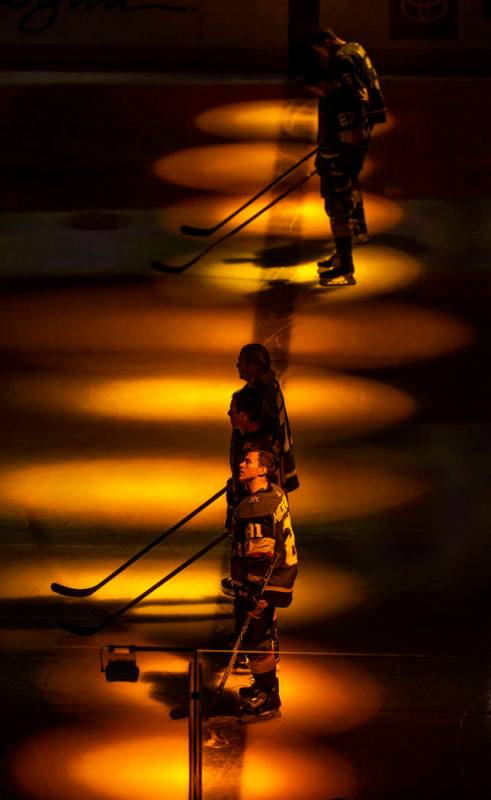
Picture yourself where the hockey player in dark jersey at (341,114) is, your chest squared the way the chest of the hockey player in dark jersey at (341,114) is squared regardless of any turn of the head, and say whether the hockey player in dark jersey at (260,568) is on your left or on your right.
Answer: on your left

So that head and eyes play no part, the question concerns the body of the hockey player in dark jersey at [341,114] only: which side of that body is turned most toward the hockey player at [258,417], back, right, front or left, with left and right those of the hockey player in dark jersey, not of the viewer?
left

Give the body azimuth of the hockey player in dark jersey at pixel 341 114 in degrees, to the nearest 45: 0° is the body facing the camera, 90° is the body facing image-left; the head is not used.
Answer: approximately 90°

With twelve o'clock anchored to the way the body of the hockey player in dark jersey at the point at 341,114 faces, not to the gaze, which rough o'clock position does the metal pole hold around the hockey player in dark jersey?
The metal pole is roughly at 9 o'clock from the hockey player in dark jersey.
